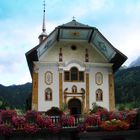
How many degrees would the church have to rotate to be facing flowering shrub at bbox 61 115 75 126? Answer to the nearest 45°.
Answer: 0° — it already faces it

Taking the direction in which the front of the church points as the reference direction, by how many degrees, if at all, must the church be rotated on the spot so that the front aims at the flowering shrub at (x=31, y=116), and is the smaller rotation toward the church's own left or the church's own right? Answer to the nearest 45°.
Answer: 0° — it already faces it

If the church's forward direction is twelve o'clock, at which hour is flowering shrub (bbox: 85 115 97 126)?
The flowering shrub is roughly at 12 o'clock from the church.

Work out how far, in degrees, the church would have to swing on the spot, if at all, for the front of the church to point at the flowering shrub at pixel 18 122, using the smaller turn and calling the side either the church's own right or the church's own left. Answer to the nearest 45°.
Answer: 0° — it already faces it

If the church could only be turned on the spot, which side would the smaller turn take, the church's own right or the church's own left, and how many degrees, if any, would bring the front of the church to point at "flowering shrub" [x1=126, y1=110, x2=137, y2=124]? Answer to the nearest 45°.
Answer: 0° — it already faces it

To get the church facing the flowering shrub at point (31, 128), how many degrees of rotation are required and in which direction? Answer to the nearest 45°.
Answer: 0° — it already faces it

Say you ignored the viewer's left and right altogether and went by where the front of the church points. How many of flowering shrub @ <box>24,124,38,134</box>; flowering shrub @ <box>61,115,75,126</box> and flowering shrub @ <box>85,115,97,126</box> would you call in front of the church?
3

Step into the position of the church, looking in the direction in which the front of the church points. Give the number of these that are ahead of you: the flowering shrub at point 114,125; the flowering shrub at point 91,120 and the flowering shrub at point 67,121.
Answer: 3

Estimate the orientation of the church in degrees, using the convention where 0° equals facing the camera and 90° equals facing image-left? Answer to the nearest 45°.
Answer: approximately 0°
